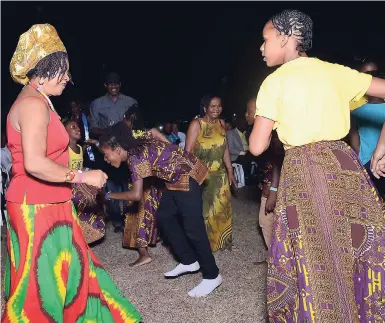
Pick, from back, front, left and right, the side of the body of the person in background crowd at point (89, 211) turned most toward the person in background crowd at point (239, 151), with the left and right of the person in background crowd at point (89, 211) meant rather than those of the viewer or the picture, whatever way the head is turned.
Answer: left

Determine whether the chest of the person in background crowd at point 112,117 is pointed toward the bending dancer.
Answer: yes

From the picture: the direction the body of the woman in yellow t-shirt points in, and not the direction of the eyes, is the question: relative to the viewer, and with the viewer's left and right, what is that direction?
facing away from the viewer and to the left of the viewer

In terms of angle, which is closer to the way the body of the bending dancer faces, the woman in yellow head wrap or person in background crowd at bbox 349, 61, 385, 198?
the woman in yellow head wrap

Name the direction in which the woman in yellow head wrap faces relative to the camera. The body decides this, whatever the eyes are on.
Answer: to the viewer's right

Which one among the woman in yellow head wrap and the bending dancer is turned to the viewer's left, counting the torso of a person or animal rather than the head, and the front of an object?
the bending dancer

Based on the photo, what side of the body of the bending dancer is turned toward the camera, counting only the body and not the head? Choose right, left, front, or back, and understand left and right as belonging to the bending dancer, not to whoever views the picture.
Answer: left

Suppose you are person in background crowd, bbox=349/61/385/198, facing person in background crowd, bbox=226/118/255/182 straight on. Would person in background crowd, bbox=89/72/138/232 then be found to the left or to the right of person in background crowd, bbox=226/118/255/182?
left

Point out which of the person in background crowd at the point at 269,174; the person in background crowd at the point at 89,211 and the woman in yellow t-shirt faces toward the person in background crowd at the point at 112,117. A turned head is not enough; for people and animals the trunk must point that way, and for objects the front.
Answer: the woman in yellow t-shirt

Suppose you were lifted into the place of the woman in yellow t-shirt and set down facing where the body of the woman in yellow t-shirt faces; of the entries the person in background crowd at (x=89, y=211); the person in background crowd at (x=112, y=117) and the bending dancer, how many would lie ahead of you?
3

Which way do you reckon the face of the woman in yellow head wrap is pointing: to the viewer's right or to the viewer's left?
to the viewer's right

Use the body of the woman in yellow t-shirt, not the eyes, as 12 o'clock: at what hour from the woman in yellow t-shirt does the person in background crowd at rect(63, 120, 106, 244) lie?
The person in background crowd is roughly at 12 o'clock from the woman in yellow t-shirt.

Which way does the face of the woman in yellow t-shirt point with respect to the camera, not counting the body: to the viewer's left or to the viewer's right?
to the viewer's left
